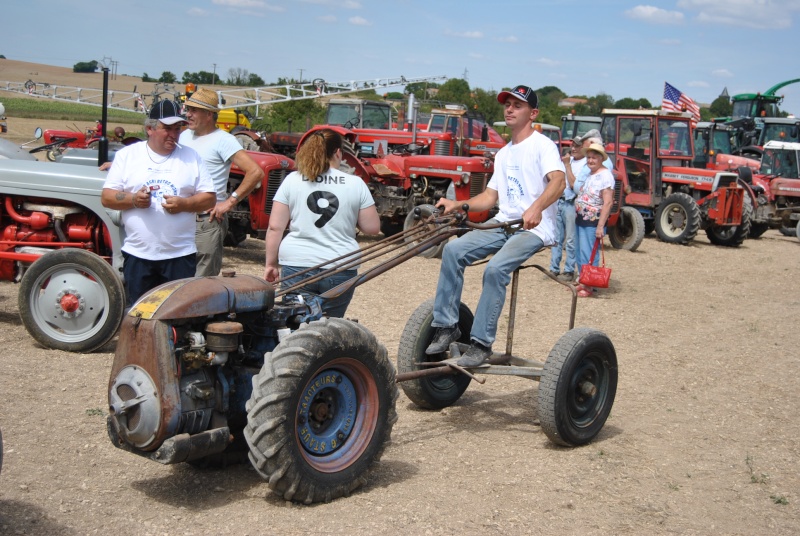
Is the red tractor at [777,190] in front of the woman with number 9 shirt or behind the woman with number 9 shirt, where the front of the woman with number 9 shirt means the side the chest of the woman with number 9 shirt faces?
in front

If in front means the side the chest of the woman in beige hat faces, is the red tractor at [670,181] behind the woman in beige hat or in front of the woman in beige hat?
behind

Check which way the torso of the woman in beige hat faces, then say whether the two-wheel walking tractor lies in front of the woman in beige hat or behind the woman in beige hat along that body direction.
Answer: in front

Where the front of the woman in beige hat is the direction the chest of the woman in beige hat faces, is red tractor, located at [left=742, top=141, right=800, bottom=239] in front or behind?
behind

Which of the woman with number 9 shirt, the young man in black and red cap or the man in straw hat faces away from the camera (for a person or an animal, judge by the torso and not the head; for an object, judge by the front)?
the woman with number 9 shirt

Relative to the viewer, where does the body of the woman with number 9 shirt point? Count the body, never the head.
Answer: away from the camera

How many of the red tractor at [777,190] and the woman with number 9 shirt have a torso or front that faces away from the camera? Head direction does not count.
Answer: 1

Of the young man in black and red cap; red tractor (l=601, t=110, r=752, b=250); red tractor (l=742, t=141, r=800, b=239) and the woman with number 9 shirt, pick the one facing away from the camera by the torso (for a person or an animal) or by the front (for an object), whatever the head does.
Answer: the woman with number 9 shirt

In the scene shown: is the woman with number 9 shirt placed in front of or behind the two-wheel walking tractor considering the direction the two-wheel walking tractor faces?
behind

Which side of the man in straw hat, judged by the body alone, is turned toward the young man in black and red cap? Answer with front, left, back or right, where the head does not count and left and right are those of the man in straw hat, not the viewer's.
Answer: left
